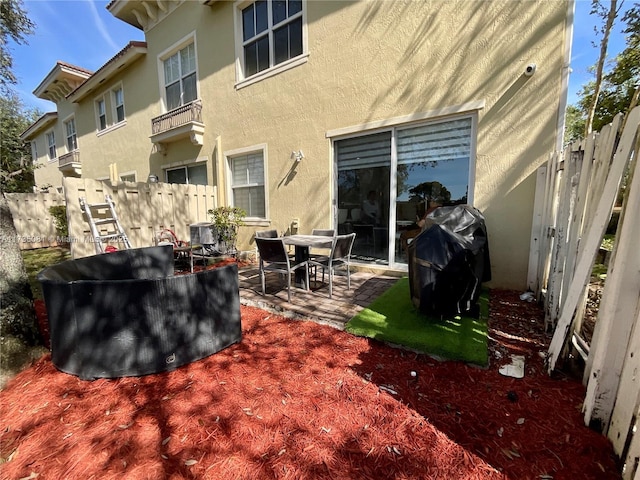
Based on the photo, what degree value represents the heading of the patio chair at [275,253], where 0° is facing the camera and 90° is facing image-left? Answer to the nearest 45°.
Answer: approximately 225°

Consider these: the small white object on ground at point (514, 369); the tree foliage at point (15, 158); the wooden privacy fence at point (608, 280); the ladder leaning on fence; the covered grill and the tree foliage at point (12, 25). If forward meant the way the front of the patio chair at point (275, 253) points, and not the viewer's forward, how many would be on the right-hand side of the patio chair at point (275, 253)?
3

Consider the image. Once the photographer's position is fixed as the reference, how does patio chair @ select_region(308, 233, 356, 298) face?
facing away from the viewer and to the left of the viewer

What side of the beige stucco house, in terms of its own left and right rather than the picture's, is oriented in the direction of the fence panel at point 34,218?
right

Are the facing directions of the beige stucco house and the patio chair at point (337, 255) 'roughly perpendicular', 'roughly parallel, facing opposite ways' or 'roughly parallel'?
roughly perpendicular

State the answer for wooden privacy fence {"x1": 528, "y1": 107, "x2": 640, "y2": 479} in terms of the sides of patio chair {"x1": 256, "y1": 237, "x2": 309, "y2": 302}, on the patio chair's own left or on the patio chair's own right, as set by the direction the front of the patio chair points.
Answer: on the patio chair's own right

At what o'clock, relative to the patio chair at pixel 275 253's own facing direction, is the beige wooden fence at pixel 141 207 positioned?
The beige wooden fence is roughly at 9 o'clock from the patio chair.

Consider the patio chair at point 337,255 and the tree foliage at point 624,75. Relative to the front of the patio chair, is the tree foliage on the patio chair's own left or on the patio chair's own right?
on the patio chair's own right

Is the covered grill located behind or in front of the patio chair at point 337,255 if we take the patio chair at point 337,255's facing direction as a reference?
behind

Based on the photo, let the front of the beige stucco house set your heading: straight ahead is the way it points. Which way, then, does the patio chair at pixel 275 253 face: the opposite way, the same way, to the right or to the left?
the opposite way

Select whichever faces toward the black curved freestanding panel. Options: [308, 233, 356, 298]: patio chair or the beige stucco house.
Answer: the beige stucco house
